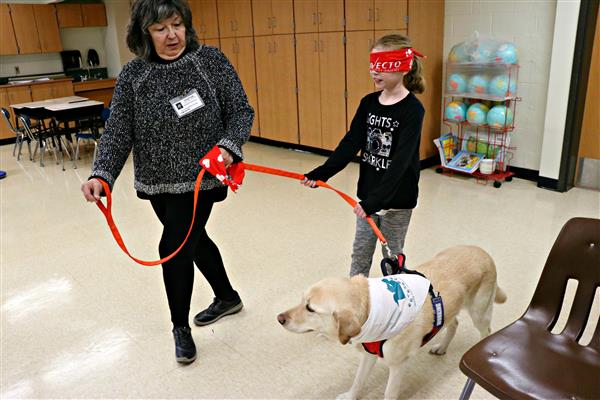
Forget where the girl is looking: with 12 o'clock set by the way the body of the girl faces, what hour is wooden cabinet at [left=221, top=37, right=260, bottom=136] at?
The wooden cabinet is roughly at 4 o'clock from the girl.

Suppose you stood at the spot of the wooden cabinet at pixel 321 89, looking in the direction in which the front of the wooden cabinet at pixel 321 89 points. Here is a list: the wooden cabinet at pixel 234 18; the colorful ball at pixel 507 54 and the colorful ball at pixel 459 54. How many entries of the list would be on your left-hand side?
2

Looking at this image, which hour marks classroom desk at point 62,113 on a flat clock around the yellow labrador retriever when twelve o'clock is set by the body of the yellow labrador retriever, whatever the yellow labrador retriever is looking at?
The classroom desk is roughly at 3 o'clock from the yellow labrador retriever.

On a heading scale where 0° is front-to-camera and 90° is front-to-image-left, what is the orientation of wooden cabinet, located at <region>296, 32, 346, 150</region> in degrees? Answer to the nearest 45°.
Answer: approximately 45°

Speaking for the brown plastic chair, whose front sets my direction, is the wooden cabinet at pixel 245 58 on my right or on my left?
on my right

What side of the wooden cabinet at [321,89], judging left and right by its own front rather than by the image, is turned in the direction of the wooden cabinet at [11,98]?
right

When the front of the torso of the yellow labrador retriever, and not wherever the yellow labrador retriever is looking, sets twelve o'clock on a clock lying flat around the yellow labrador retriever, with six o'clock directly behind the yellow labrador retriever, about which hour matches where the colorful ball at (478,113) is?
The colorful ball is roughly at 5 o'clock from the yellow labrador retriever.

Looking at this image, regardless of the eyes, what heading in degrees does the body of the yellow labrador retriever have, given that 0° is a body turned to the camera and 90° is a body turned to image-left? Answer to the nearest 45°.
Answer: approximately 45°

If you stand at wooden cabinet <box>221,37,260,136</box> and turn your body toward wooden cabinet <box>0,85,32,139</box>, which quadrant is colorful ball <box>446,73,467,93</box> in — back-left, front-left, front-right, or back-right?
back-left

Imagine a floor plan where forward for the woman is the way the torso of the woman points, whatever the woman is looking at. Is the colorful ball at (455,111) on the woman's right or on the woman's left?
on the woman's left

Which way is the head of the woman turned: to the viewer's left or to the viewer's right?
to the viewer's right

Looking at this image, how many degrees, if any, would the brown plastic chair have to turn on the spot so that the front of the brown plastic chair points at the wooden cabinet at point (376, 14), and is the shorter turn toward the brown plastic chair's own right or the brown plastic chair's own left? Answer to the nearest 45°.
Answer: approximately 90° to the brown plastic chair's own right

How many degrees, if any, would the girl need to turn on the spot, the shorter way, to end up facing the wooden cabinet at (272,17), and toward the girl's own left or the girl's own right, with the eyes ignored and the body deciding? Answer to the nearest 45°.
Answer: approximately 135° to the girl's own right
